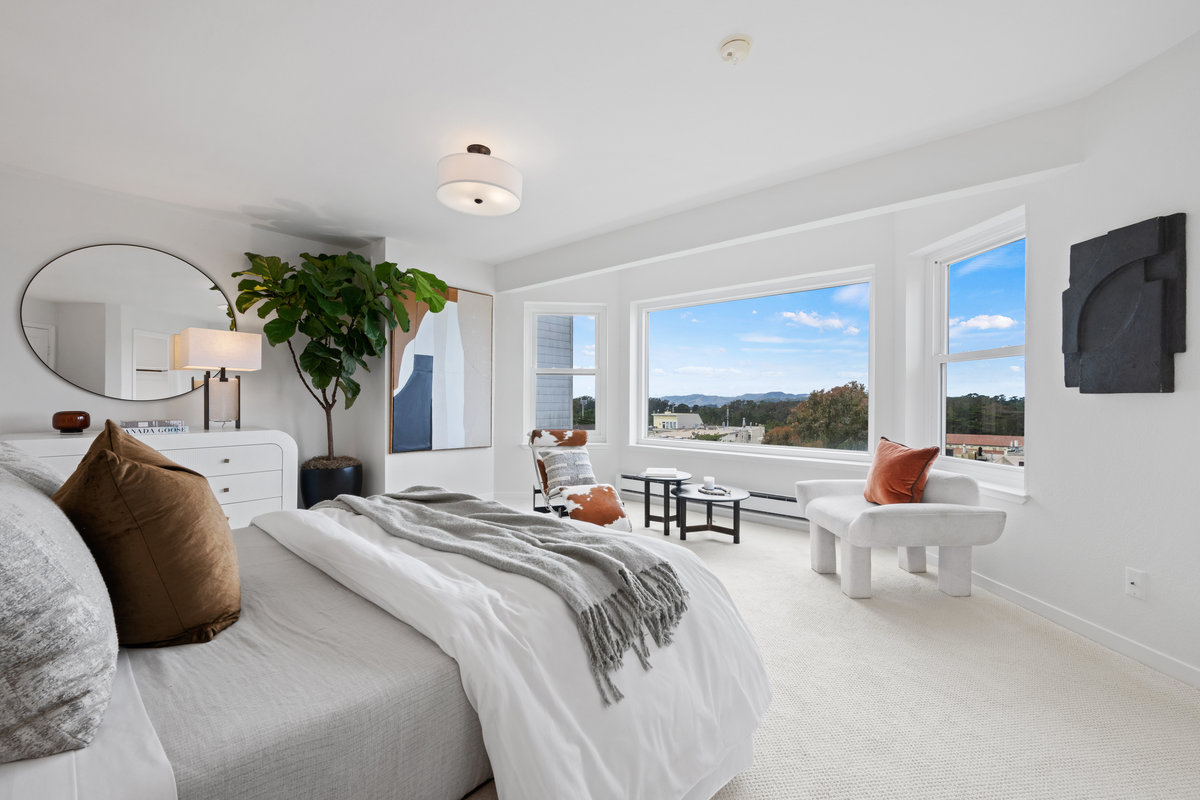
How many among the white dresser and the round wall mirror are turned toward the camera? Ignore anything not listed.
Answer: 2

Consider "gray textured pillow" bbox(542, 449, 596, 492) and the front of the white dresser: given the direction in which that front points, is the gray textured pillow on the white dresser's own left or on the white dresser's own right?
on the white dresser's own left

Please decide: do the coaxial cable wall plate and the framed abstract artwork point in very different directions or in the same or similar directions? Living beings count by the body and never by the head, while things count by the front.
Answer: very different directions

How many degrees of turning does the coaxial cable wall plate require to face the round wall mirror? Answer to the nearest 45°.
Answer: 0° — it already faces it

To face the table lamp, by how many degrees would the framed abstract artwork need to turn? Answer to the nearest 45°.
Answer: approximately 90° to its right

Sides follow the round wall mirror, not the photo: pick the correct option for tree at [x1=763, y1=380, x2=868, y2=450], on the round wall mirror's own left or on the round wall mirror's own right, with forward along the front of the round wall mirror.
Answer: on the round wall mirror's own left

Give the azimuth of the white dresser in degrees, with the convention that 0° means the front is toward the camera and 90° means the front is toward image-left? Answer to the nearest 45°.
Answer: approximately 0°

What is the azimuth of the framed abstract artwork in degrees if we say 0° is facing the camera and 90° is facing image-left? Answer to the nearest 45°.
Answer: approximately 315°
